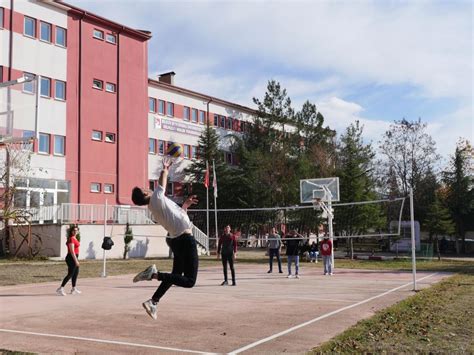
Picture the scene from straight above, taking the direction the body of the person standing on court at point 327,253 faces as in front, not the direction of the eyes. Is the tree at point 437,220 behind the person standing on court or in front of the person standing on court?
behind

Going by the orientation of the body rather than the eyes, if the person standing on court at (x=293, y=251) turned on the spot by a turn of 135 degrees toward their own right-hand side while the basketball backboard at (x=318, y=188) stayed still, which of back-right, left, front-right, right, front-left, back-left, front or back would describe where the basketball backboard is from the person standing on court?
front-right

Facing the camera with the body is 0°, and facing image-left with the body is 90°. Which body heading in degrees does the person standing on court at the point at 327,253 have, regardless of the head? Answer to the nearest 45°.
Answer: approximately 0°

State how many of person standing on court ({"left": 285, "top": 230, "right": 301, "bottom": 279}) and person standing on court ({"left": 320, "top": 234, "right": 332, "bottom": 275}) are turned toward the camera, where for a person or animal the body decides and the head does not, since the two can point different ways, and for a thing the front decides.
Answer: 2

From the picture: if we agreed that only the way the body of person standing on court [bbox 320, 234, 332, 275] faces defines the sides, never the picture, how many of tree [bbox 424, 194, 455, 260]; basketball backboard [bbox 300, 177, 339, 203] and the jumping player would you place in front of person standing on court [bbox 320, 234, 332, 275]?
1

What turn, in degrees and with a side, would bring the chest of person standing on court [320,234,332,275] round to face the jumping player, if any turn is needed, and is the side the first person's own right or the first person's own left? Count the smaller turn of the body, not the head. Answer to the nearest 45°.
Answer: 0° — they already face them

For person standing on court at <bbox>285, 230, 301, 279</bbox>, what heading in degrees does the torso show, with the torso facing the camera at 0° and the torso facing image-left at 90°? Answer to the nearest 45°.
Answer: approximately 0°

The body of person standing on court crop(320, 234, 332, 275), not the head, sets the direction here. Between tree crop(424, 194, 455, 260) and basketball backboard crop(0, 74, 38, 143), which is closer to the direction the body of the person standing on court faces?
the basketball backboard

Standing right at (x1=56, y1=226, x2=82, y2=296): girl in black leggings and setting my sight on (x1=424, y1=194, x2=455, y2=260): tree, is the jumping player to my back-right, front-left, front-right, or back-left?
back-right

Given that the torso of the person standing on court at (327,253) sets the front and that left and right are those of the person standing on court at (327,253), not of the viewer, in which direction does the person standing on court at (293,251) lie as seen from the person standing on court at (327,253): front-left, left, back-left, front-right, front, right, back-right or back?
front-right
